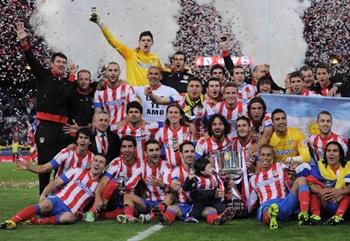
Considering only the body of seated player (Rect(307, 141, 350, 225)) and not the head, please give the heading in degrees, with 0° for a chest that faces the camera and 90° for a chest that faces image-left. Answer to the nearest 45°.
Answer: approximately 0°

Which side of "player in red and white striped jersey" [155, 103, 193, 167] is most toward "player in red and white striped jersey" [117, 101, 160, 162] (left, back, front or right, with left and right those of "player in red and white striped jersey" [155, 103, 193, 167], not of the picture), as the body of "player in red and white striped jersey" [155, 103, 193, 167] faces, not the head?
right

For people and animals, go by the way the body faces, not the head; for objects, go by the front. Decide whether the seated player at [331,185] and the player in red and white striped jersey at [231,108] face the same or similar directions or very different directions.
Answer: same or similar directions

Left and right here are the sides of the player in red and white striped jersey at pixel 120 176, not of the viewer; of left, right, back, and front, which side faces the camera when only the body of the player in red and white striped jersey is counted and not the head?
front

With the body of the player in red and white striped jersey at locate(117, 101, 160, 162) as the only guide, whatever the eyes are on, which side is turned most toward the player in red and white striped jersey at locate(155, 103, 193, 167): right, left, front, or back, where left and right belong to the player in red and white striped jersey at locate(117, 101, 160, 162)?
left

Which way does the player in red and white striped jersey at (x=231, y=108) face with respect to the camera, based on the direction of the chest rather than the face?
toward the camera

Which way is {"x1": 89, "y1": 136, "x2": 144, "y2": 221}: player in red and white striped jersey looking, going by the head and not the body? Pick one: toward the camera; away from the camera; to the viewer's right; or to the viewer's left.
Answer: toward the camera

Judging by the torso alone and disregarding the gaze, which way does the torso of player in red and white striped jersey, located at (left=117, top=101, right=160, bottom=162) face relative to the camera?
toward the camera

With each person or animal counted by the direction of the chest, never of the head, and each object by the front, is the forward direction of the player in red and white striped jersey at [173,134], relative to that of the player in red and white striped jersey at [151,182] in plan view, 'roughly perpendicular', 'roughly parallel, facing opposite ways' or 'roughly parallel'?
roughly parallel

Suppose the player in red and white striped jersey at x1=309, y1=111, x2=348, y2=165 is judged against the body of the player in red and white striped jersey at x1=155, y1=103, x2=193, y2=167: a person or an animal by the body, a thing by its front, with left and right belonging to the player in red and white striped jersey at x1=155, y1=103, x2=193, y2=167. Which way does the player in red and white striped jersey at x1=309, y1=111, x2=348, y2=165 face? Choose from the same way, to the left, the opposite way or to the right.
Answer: the same way

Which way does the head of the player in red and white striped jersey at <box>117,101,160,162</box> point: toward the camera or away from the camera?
toward the camera

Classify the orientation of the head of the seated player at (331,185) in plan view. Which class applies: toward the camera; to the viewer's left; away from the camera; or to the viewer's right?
toward the camera

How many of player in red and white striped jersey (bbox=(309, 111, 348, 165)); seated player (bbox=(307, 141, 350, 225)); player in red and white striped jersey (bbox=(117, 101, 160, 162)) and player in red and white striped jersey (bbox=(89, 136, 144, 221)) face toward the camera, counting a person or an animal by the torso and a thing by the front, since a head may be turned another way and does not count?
4

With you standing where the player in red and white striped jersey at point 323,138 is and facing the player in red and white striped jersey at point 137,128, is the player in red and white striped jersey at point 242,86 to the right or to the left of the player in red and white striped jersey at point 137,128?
right

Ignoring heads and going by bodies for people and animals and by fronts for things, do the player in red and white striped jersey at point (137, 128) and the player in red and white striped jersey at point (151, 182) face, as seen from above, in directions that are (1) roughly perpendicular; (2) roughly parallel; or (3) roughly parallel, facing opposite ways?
roughly parallel

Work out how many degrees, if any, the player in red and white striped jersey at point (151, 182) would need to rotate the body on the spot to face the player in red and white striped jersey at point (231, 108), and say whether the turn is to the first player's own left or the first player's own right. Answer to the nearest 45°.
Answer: approximately 90° to the first player's own left
